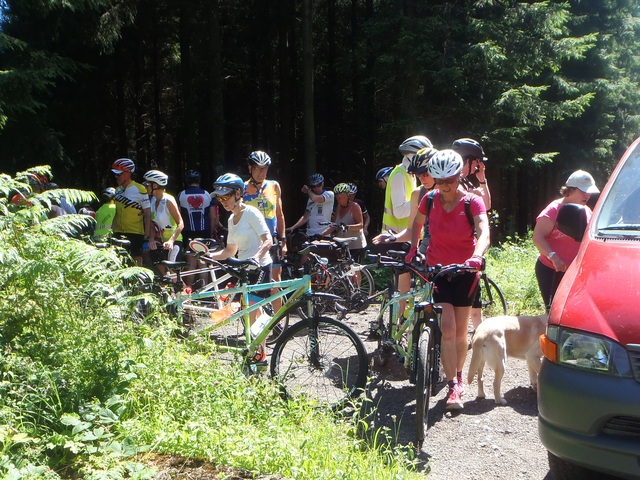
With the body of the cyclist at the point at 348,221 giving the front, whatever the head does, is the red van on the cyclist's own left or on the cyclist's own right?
on the cyclist's own left

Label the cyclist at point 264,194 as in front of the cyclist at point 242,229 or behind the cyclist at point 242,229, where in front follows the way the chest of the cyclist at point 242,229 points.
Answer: behind

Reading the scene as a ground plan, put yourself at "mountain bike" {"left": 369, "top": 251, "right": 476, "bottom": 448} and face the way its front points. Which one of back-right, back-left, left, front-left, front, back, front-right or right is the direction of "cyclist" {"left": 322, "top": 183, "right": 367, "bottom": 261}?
back

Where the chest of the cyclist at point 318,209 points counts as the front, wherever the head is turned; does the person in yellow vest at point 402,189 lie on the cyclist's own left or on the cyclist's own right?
on the cyclist's own left

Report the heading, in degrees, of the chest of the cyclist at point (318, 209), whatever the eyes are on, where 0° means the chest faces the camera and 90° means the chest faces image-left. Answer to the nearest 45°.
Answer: approximately 45°
